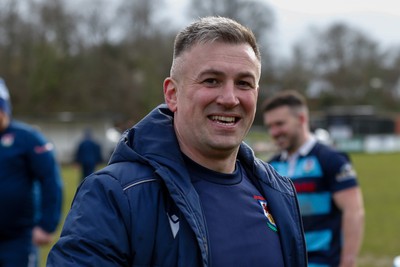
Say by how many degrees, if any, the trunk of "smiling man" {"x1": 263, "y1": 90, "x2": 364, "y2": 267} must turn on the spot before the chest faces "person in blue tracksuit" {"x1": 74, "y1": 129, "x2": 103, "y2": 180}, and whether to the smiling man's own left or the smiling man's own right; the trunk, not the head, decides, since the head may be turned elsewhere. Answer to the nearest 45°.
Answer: approximately 90° to the smiling man's own right

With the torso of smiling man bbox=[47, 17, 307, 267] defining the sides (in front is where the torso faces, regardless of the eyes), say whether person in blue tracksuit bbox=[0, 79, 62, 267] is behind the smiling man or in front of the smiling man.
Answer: behind

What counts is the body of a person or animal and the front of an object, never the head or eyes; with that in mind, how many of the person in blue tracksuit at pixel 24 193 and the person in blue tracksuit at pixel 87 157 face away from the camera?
1

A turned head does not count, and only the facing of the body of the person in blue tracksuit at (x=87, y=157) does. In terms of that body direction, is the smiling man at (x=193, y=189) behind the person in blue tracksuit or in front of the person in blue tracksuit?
behind

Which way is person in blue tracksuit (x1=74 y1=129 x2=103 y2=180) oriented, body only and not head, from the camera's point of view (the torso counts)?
away from the camera

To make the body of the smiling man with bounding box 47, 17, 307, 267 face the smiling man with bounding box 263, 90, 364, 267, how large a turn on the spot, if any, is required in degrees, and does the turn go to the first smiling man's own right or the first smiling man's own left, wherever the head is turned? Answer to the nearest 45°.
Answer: approximately 90° to the first smiling man's own left

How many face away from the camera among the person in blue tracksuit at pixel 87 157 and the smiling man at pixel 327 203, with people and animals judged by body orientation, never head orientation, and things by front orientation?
1
